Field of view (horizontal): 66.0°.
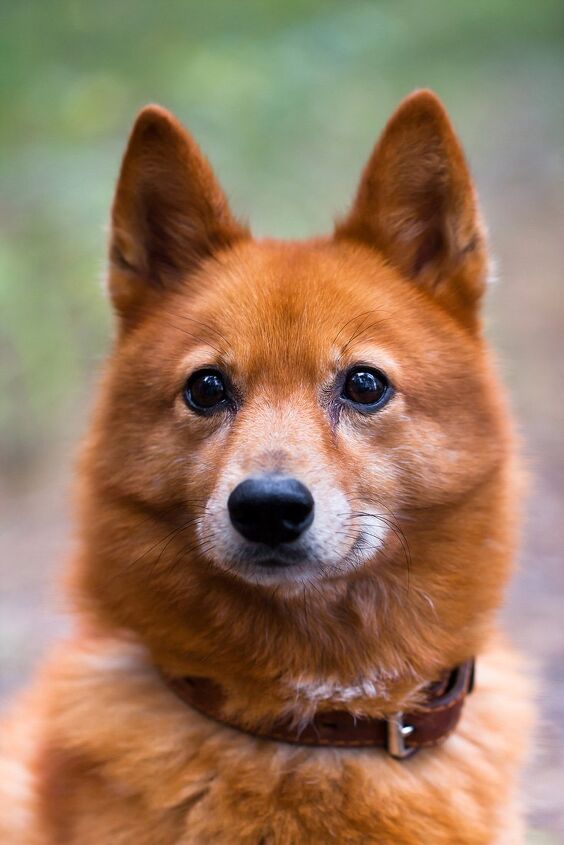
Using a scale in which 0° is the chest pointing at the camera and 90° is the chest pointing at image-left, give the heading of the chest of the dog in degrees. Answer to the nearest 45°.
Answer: approximately 0°
